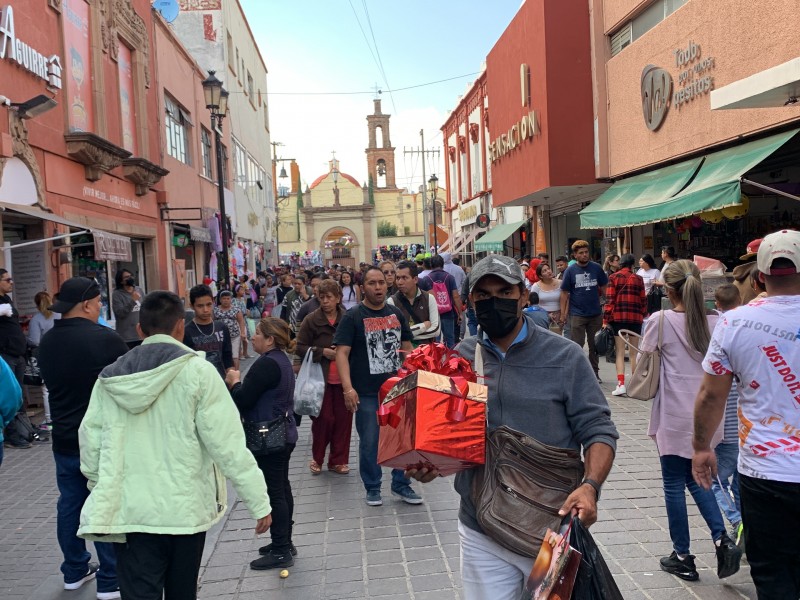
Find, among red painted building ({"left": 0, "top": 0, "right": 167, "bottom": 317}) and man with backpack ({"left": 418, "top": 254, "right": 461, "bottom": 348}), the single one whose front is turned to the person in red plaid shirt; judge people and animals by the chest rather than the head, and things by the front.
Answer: the red painted building

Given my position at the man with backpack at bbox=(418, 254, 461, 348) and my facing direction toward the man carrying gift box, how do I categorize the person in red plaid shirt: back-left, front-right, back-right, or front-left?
front-left

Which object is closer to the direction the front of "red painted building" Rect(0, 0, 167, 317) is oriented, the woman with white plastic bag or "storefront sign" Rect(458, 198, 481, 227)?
the woman with white plastic bag

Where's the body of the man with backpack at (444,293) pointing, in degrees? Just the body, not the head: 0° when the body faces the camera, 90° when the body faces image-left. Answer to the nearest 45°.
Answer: approximately 180°

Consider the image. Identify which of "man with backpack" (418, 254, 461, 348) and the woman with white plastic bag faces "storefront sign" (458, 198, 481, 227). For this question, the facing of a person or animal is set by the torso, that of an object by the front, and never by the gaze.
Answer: the man with backpack

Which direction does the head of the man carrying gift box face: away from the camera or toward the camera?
toward the camera

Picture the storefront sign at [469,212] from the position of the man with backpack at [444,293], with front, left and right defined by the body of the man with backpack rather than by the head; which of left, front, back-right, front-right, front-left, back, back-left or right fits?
front

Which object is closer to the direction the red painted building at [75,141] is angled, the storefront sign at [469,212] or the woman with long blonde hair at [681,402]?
the woman with long blonde hair

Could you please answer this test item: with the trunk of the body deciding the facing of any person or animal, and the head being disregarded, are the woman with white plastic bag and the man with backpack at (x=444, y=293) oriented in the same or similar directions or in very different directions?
very different directions

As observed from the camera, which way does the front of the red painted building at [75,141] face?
facing the viewer and to the right of the viewer

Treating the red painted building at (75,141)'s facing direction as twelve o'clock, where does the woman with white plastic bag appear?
The woman with white plastic bag is roughly at 1 o'clock from the red painted building.
